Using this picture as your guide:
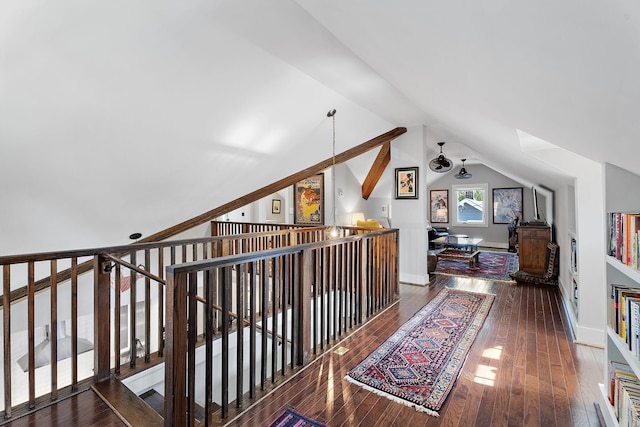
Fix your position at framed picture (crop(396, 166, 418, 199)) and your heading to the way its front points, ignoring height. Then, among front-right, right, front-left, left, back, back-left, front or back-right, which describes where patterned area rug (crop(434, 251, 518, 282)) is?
back-left

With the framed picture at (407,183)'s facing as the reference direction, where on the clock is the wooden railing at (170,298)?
The wooden railing is roughly at 1 o'clock from the framed picture.

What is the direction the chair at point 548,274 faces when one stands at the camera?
facing to the left of the viewer

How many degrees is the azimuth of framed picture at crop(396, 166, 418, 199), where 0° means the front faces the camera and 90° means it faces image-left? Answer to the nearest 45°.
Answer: approximately 0°

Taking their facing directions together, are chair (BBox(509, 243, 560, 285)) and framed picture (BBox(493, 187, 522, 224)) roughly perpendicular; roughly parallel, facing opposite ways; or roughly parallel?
roughly perpendicular

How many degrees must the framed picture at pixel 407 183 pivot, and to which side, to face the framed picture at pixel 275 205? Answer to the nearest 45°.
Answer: approximately 135° to its right

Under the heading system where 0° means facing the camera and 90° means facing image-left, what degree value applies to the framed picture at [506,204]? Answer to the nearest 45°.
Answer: approximately 0°

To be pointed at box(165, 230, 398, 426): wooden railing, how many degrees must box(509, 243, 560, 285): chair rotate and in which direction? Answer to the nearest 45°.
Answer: approximately 90° to its left

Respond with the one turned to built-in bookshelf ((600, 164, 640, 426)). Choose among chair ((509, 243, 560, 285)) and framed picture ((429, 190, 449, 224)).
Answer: the framed picture

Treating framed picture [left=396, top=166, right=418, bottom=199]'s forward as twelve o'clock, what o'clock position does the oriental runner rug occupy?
The oriental runner rug is roughly at 12 o'clock from the framed picture.

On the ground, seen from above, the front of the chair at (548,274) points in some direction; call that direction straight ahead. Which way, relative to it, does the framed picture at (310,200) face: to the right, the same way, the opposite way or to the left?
to the left
